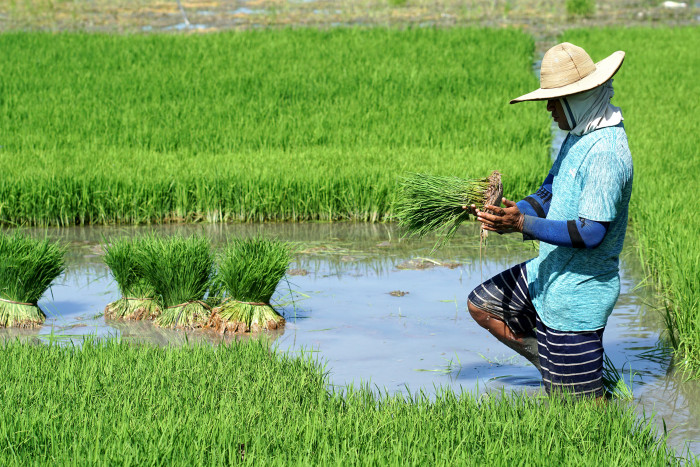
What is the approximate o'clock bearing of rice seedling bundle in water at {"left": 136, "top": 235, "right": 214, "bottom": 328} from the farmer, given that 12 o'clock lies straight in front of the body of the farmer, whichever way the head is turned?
The rice seedling bundle in water is roughly at 1 o'clock from the farmer.

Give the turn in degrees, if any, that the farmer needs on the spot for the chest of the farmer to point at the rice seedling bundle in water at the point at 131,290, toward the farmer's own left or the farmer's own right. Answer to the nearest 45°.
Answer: approximately 45° to the farmer's own right

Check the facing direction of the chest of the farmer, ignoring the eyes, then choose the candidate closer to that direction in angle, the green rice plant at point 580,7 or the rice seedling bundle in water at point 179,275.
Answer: the rice seedling bundle in water

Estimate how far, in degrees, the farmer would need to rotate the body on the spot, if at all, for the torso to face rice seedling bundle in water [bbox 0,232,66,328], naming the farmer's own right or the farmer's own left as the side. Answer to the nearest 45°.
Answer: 0° — they already face it

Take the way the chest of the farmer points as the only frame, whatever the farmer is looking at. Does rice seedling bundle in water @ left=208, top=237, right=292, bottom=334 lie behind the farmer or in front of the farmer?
in front

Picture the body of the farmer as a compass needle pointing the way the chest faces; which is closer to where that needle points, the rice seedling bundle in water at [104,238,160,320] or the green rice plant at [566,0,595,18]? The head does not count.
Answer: the rice seedling bundle in water

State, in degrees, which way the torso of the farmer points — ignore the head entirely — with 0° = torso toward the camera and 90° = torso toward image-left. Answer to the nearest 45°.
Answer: approximately 90°

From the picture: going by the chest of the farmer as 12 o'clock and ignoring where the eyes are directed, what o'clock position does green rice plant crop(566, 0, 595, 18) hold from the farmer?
The green rice plant is roughly at 3 o'clock from the farmer.

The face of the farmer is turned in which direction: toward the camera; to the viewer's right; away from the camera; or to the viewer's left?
to the viewer's left
